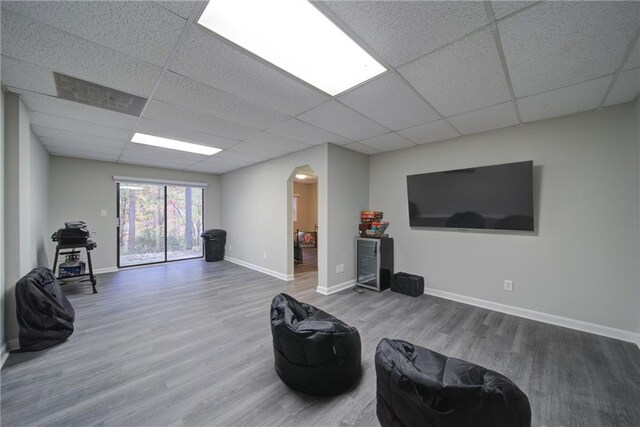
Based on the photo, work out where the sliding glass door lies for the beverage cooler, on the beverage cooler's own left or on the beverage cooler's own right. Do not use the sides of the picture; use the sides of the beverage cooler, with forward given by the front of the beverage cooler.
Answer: on the beverage cooler's own right

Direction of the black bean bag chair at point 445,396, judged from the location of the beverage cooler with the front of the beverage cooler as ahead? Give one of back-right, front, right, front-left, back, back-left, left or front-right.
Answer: front-left

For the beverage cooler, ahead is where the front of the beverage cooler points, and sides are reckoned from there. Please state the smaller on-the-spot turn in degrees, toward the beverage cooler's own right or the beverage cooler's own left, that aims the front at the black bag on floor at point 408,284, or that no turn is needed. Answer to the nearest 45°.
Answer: approximately 135° to the beverage cooler's own left

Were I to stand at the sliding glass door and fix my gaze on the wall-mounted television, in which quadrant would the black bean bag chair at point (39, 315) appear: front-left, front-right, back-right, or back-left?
front-right

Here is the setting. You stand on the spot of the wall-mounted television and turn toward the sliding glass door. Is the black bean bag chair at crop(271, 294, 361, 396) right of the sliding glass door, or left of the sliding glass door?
left

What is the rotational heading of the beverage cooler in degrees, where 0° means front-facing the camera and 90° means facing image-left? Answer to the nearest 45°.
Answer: approximately 45°

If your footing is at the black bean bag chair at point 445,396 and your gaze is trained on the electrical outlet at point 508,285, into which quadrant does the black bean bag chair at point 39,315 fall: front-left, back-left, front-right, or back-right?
back-left

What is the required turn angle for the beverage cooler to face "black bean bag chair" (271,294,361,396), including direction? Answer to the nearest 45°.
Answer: approximately 45° to its left

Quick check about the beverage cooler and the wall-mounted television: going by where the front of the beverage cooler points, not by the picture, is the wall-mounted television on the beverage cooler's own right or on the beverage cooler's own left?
on the beverage cooler's own left

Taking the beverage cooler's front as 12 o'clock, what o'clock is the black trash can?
The black trash can is roughly at 2 o'clock from the beverage cooler.

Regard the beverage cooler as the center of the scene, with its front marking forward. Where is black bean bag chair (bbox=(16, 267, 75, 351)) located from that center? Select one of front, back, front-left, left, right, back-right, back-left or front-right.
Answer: front

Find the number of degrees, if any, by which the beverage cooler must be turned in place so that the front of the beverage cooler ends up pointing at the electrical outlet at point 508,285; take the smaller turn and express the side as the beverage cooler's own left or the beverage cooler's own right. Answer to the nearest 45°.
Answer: approximately 135° to the beverage cooler's own left
